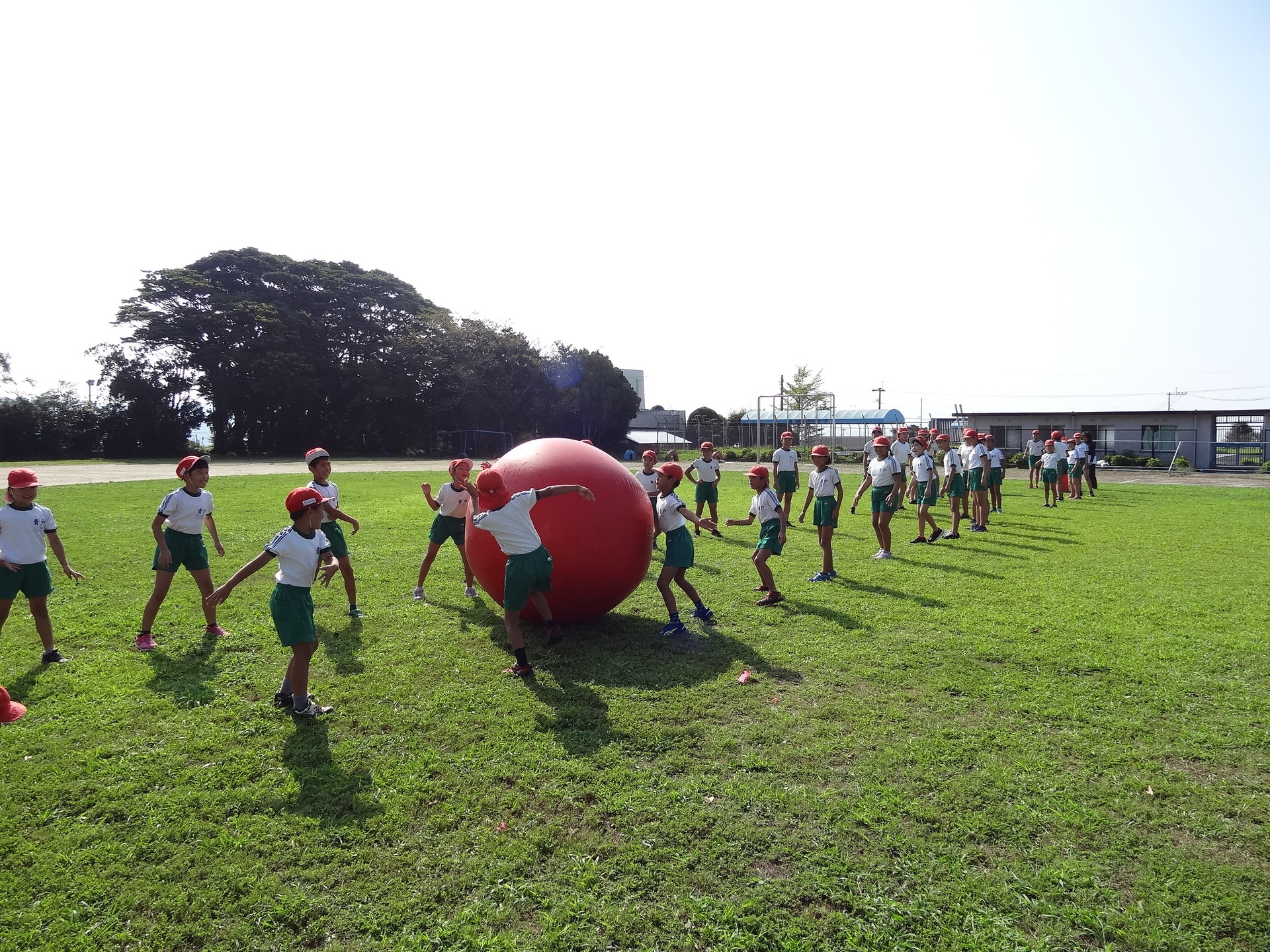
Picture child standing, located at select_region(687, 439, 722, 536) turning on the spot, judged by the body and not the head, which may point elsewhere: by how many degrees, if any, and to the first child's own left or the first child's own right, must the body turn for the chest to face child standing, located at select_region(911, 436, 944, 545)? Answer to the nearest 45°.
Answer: approximately 90° to the first child's own left

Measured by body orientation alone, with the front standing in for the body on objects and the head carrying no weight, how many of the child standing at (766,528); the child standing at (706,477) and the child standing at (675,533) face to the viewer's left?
2

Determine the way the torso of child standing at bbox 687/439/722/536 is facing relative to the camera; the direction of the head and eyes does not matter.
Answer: toward the camera

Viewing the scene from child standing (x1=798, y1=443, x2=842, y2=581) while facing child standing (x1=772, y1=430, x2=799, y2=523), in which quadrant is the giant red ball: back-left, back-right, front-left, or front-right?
back-left

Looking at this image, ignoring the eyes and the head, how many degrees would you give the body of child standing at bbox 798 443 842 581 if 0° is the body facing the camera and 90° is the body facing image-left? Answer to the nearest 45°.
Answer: approximately 45°

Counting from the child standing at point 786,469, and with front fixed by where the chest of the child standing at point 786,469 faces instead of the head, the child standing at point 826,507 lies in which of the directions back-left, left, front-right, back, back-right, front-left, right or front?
front

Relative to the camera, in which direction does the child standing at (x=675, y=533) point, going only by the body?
to the viewer's left

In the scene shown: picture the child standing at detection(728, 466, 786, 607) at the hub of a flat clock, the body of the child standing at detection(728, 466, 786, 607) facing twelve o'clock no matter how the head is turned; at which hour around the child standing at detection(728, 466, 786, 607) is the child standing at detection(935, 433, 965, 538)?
the child standing at detection(935, 433, 965, 538) is roughly at 4 o'clock from the child standing at detection(728, 466, 786, 607).

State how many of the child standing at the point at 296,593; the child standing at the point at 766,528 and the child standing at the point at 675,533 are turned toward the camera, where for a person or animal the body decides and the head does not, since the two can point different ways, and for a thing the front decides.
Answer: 0

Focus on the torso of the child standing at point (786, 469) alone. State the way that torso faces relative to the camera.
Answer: toward the camera

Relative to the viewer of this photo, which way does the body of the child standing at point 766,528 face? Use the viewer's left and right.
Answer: facing to the left of the viewer

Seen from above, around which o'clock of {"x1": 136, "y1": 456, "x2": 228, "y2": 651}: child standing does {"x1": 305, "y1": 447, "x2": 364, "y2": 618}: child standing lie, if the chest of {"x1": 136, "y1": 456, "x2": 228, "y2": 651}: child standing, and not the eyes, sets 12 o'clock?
{"x1": 305, "y1": 447, "x2": 364, "y2": 618}: child standing is roughly at 10 o'clock from {"x1": 136, "y1": 456, "x2": 228, "y2": 651}: child standing.

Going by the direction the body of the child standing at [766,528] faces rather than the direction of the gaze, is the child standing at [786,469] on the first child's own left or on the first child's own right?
on the first child's own right
